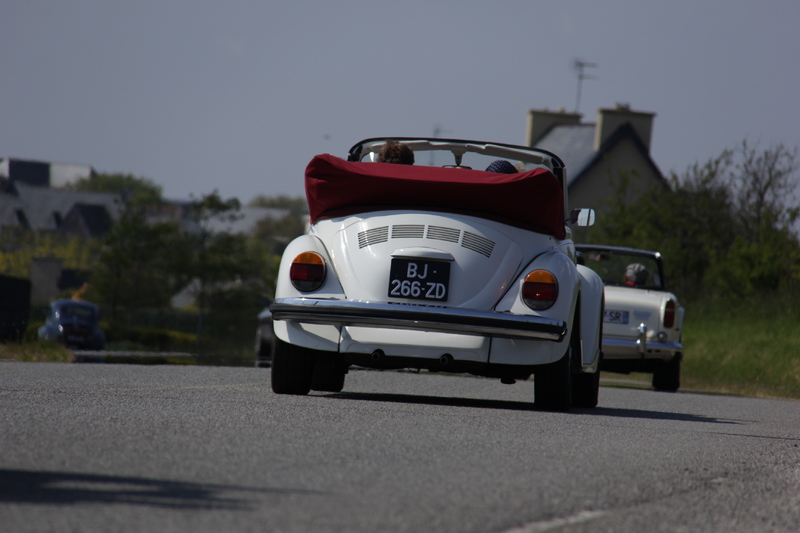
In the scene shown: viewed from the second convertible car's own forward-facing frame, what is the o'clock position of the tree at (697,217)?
The tree is roughly at 12 o'clock from the second convertible car.

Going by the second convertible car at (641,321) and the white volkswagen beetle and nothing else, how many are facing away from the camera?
2

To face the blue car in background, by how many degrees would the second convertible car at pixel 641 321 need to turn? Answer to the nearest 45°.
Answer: approximately 45° to its left

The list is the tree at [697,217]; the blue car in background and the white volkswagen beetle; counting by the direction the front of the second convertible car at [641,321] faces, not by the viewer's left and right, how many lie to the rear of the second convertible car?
1

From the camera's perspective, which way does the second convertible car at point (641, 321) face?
away from the camera

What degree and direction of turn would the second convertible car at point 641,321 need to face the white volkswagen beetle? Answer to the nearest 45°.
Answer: approximately 180°

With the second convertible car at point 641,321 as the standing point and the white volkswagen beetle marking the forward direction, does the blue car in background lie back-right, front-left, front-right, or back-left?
back-right

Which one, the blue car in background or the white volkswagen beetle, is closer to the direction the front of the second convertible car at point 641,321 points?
the blue car in background

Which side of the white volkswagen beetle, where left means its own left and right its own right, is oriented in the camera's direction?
back

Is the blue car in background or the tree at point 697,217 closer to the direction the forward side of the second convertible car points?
the tree
